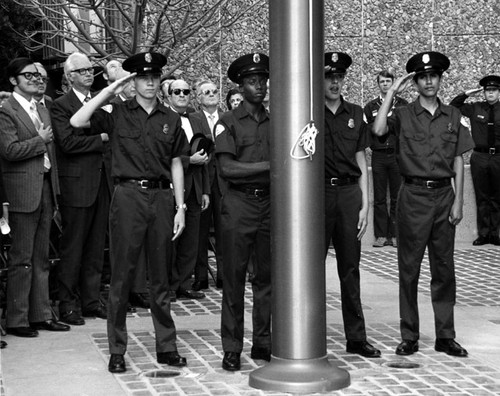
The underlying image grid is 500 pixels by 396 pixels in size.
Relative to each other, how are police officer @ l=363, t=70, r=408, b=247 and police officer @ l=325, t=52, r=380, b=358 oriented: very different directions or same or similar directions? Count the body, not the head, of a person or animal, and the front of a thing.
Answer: same or similar directions

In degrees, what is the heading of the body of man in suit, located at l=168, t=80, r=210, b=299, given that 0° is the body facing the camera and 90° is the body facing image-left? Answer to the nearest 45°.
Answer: approximately 315°

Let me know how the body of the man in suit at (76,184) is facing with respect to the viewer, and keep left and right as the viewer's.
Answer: facing the viewer and to the right of the viewer

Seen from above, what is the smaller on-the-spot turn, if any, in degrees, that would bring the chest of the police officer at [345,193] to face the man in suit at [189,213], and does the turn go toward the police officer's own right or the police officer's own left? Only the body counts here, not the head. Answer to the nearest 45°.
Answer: approximately 135° to the police officer's own right

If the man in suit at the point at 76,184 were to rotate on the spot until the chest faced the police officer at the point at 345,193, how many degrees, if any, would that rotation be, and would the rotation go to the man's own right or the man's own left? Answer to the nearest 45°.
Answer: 0° — they already face them

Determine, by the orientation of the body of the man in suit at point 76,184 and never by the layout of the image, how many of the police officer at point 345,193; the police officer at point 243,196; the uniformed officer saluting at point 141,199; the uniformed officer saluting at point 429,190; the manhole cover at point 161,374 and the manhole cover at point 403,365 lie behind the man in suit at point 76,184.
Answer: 0

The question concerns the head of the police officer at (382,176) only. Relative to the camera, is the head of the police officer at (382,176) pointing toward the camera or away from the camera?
toward the camera

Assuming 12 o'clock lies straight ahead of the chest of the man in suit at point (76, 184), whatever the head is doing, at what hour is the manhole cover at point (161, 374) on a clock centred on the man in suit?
The manhole cover is roughly at 1 o'clock from the man in suit.

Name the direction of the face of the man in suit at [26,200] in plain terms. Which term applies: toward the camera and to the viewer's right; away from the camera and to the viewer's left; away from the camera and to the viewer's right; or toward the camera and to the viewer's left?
toward the camera and to the viewer's right

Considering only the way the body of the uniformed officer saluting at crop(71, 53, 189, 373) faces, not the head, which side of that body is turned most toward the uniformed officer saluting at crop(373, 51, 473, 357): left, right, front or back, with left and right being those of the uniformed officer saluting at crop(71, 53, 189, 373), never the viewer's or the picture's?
left

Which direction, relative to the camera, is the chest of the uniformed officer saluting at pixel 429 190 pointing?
toward the camera

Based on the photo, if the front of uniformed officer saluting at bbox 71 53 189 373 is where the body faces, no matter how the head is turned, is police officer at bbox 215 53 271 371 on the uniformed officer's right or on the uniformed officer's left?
on the uniformed officer's left

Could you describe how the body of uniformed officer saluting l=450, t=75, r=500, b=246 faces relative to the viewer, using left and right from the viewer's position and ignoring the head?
facing the viewer
